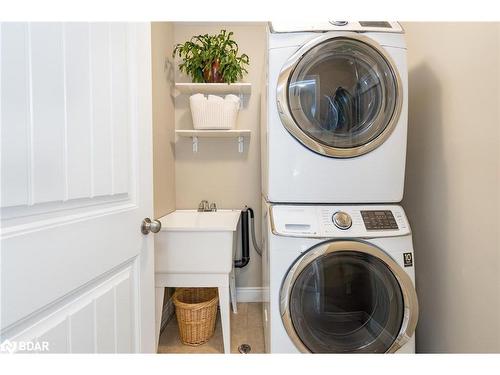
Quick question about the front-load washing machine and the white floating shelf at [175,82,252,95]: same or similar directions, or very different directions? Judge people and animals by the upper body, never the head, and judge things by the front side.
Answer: same or similar directions

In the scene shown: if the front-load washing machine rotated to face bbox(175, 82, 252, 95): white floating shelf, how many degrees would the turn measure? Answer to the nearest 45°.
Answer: approximately 135° to its right

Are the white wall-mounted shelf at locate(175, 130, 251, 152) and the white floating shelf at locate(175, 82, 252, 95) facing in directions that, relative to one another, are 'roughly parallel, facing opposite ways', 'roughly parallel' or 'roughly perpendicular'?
roughly parallel

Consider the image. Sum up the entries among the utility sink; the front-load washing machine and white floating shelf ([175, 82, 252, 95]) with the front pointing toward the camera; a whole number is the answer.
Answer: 3

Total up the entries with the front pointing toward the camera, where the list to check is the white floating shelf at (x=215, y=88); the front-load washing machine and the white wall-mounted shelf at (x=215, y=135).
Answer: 3

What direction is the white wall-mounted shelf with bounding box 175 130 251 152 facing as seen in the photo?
toward the camera

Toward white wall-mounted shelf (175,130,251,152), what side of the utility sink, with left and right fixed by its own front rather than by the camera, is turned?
back

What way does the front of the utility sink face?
toward the camera
